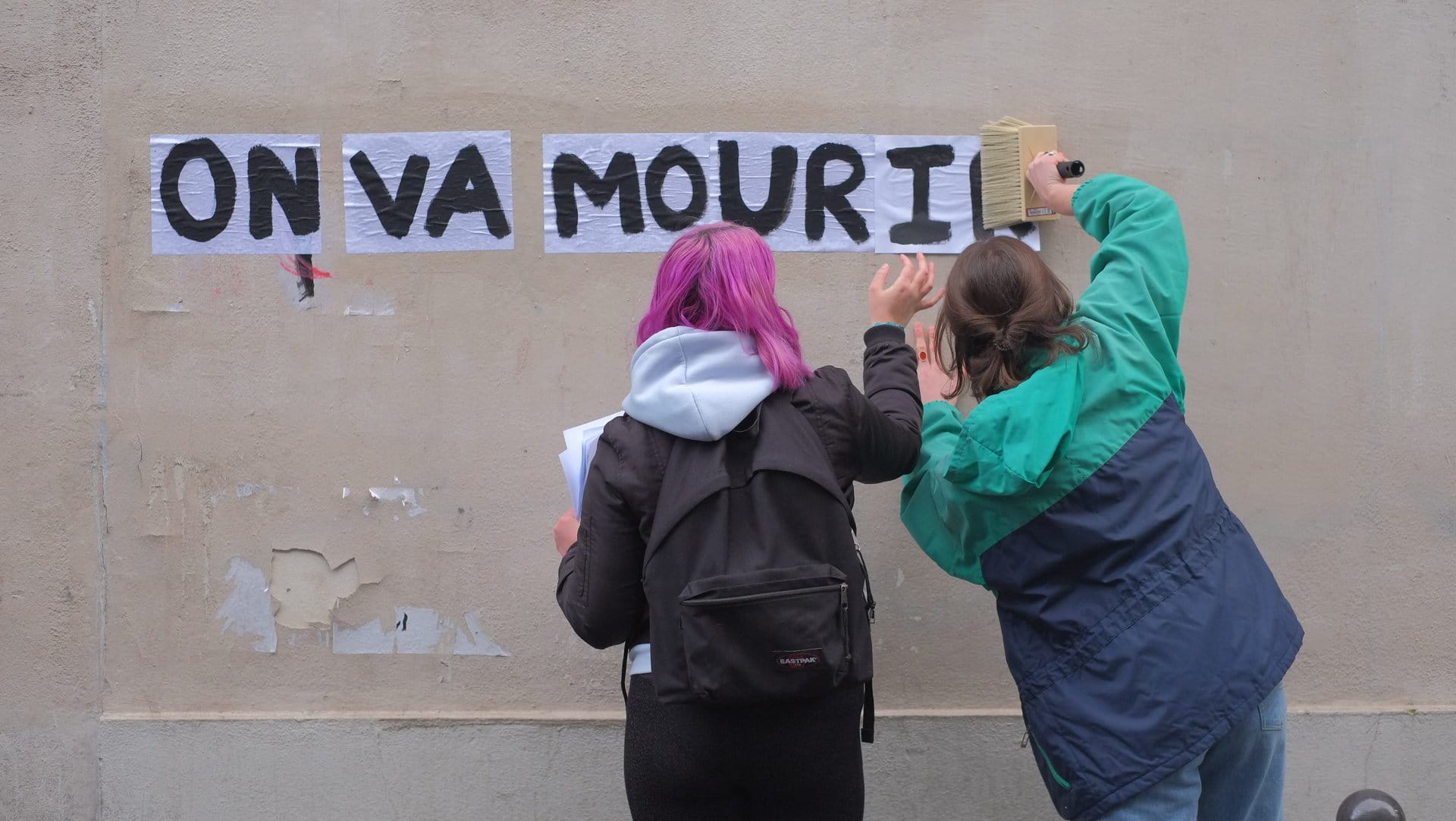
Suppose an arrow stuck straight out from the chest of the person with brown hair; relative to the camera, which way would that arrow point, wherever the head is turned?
away from the camera

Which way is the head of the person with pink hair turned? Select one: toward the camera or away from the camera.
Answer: away from the camera

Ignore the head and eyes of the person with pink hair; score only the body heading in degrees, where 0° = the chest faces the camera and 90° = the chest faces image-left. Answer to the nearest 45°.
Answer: approximately 180°

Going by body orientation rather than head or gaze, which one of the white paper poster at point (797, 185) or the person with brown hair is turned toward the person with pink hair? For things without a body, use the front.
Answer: the white paper poster

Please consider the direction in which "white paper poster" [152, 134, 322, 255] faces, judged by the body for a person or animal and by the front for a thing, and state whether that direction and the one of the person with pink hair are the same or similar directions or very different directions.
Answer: very different directions

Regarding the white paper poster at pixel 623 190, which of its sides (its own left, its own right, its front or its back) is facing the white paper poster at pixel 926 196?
left

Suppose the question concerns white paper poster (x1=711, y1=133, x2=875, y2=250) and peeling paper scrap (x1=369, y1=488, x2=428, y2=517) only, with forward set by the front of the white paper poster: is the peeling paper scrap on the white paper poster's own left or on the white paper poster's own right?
on the white paper poster's own right

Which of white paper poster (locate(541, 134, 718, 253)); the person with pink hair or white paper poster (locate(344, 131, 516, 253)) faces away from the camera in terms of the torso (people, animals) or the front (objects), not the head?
the person with pink hair

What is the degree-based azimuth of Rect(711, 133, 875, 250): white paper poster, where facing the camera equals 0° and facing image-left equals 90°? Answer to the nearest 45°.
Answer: approximately 0°

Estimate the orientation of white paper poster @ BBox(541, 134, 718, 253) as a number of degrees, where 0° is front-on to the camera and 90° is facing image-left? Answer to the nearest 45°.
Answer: approximately 0°

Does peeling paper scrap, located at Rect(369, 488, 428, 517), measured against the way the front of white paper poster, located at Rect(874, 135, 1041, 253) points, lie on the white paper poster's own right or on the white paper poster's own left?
on the white paper poster's own right

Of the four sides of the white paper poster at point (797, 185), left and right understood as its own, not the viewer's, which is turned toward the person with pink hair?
front
